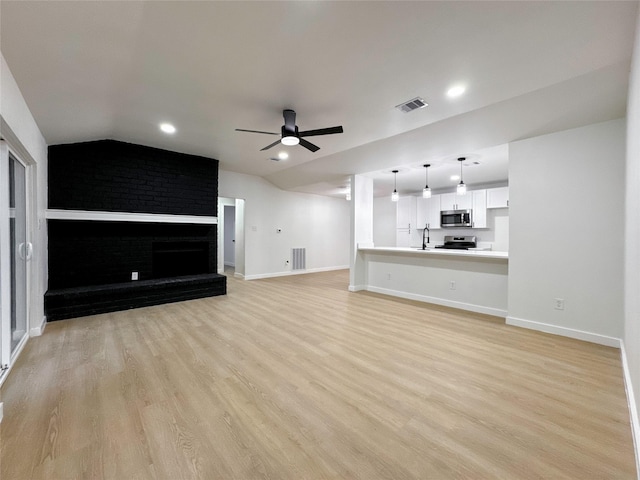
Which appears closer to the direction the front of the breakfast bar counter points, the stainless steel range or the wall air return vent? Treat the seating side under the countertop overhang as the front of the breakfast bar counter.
the wall air return vent

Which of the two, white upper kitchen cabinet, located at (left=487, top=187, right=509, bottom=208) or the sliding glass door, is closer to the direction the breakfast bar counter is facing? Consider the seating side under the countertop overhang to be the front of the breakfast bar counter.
the sliding glass door

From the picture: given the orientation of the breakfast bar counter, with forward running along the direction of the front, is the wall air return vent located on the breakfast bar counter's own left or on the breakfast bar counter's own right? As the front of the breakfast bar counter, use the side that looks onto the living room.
on the breakfast bar counter's own right

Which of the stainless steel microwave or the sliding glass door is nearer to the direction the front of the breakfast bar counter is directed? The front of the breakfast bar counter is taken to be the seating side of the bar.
the sliding glass door

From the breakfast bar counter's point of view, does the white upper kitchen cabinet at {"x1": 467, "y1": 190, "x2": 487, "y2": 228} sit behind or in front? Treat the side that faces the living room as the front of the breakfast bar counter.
behind

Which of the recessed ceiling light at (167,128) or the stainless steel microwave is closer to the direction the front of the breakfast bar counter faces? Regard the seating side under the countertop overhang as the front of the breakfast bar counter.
the recessed ceiling light

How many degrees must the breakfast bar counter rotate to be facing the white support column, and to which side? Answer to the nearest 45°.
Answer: approximately 45° to its right

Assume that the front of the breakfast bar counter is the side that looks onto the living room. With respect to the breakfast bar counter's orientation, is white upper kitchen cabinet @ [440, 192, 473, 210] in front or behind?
behind

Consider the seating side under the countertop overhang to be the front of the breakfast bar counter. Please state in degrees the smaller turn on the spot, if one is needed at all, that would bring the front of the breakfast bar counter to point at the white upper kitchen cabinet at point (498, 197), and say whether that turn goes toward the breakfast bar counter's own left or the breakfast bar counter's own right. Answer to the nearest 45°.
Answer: approximately 180°

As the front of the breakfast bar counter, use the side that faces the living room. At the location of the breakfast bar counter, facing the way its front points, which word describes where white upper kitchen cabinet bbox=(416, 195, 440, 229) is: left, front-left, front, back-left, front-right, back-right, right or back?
back-right

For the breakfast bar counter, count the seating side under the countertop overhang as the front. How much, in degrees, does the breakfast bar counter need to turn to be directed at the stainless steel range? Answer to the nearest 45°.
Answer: approximately 135° to its right

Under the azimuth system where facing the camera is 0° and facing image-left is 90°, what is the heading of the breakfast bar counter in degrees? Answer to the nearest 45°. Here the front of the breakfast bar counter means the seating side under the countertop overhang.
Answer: approximately 45°

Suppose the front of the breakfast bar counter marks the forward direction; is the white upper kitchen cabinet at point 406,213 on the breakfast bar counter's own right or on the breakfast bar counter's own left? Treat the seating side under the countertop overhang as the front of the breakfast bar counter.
on the breakfast bar counter's own right
